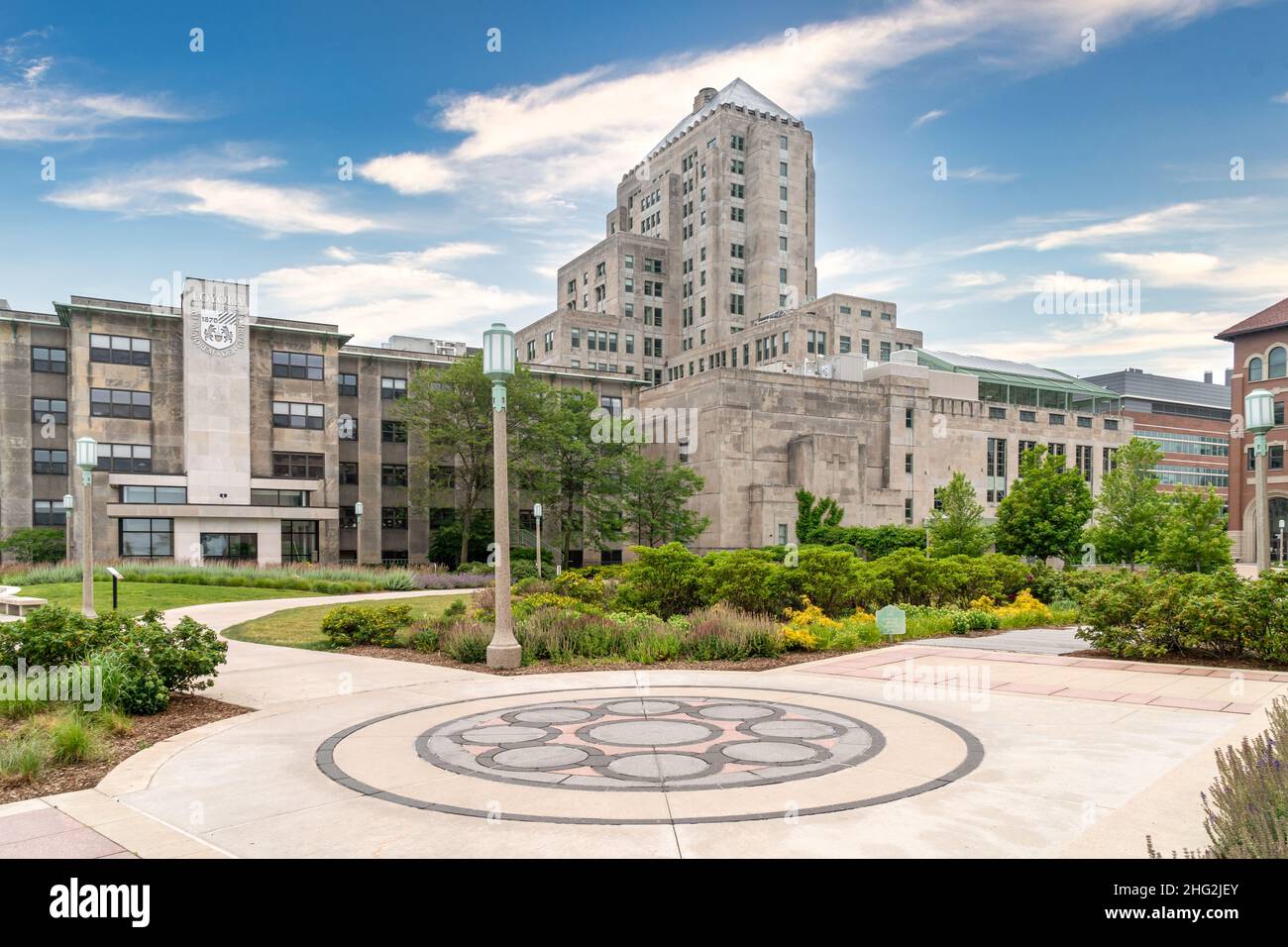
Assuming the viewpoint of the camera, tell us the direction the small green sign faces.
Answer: facing the viewer

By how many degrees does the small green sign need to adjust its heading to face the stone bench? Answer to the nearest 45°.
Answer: approximately 90° to its right

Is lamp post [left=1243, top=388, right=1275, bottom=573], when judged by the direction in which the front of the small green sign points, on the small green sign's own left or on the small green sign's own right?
on the small green sign's own left

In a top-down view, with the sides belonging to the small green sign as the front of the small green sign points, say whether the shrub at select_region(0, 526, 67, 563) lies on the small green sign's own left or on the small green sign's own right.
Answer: on the small green sign's own right

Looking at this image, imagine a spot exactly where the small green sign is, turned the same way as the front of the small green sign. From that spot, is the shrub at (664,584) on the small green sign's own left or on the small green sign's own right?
on the small green sign's own right

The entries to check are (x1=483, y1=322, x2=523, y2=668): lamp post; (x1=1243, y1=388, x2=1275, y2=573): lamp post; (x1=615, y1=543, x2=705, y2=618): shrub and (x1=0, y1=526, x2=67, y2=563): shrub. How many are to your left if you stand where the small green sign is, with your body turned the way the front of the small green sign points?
1

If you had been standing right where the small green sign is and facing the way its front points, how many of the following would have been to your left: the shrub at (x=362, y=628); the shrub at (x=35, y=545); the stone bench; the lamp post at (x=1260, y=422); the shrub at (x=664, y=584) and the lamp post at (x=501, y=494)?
1

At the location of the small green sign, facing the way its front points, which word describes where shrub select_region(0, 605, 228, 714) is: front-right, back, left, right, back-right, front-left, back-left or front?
front-right
